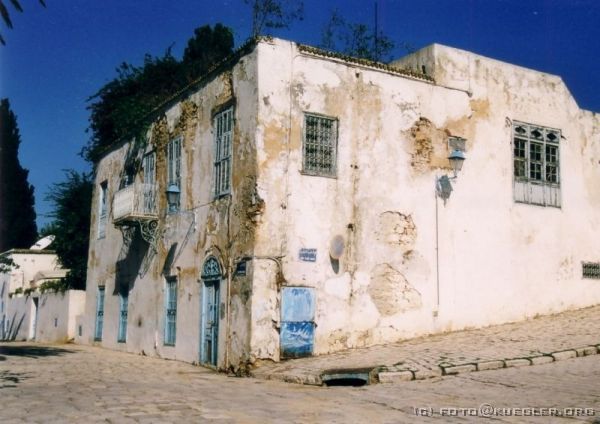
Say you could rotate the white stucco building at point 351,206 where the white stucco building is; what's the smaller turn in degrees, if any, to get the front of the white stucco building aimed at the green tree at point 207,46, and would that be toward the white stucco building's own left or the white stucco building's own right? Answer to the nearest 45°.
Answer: approximately 135° to the white stucco building's own right

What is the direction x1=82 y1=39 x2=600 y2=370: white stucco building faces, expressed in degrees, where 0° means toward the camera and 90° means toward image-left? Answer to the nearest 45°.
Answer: approximately 45°

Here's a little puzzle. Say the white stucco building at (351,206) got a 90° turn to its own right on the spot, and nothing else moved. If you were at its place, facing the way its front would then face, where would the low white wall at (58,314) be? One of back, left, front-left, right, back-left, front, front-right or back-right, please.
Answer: front

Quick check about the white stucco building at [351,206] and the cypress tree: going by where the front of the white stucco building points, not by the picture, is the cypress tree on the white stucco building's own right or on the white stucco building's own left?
on the white stucco building's own right

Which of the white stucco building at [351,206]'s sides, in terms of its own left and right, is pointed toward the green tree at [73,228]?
right

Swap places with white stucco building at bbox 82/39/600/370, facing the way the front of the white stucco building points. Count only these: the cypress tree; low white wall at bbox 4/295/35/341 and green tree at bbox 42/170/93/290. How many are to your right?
3

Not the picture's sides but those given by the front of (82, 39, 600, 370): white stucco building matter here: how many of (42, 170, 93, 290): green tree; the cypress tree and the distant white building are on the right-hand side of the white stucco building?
3
